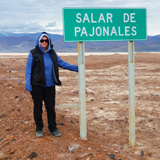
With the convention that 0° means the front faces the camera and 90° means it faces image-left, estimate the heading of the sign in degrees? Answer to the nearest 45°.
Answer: approximately 0°

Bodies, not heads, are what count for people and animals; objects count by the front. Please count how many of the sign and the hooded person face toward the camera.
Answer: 2

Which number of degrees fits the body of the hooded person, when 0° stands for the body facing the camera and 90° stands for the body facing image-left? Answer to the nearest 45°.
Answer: approximately 0°

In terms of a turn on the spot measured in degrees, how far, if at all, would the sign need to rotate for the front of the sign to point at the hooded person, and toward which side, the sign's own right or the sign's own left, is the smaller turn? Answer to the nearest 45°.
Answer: approximately 90° to the sign's own right
